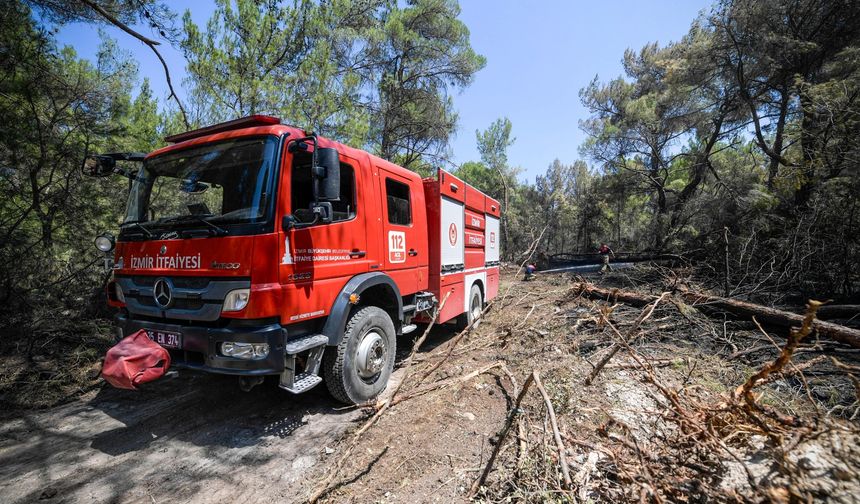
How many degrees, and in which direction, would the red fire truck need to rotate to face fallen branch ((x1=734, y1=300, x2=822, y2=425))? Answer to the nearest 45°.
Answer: approximately 90° to its left

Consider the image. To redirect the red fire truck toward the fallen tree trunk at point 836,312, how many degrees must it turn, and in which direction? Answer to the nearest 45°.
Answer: approximately 135° to its left

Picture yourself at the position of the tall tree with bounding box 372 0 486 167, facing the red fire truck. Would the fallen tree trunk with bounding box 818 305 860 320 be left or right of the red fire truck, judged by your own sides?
left

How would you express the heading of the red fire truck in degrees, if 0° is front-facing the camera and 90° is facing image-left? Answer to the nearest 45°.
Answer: approximately 45°

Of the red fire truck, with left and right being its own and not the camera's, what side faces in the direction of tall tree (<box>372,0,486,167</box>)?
back
